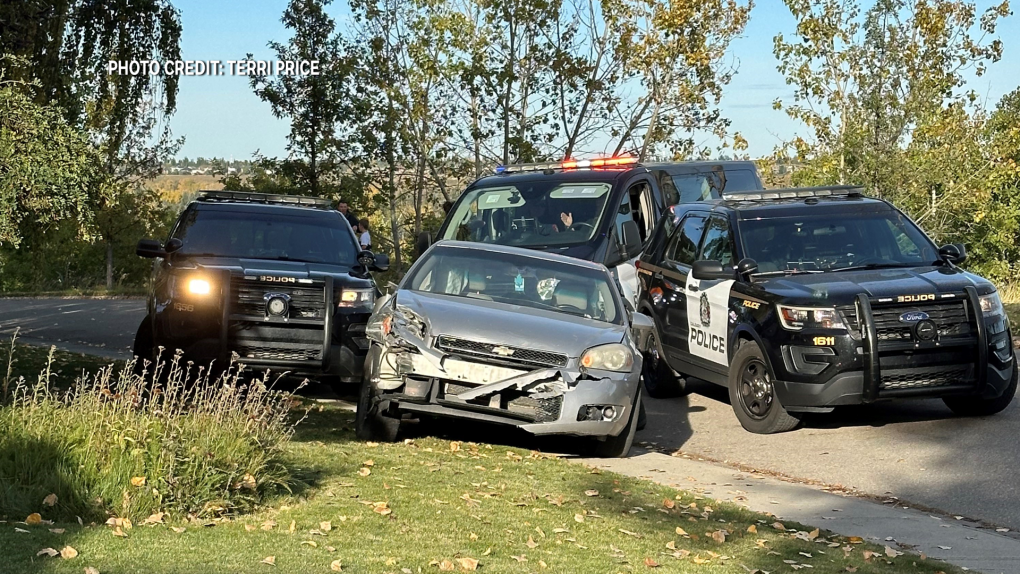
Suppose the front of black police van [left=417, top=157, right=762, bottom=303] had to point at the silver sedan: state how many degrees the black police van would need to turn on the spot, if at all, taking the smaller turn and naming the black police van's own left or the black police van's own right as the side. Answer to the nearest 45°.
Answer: approximately 45° to the black police van's own left

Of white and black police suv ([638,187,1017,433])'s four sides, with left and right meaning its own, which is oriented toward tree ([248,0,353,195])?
back

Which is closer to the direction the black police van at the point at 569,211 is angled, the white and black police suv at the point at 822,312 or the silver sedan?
the silver sedan

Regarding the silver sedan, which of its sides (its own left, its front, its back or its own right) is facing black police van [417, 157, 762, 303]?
back

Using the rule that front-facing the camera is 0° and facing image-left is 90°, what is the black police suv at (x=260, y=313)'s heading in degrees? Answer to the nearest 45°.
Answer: approximately 0°

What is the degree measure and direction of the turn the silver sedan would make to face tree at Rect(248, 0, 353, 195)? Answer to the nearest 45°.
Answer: approximately 180°

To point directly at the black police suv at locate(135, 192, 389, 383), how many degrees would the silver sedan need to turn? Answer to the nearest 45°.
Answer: approximately 135° to its right

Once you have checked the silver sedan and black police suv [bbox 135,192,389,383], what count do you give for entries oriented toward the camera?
2

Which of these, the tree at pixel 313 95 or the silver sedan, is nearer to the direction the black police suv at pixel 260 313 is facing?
the silver sedan

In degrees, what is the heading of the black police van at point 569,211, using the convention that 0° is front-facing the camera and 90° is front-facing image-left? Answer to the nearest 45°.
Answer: approximately 45°
